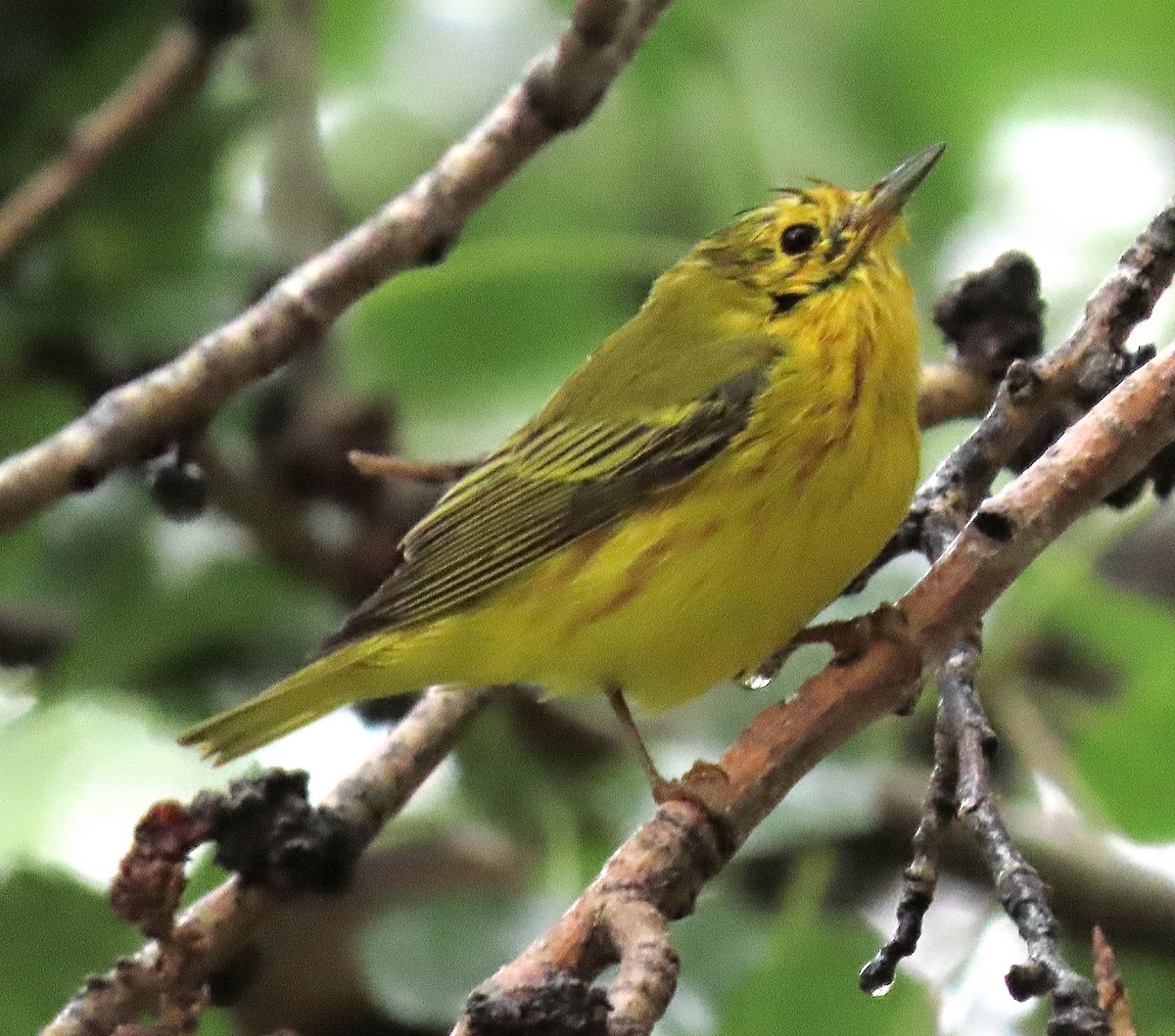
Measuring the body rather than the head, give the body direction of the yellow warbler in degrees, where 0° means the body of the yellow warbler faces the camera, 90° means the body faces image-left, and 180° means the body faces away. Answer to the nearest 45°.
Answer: approximately 270°

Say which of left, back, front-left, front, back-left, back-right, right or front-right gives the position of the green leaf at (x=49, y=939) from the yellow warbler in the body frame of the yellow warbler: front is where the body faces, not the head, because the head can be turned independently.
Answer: back
